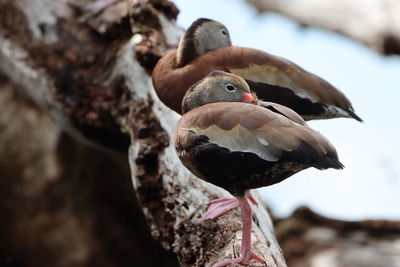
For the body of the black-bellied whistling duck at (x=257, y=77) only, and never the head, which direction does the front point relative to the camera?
to the viewer's left

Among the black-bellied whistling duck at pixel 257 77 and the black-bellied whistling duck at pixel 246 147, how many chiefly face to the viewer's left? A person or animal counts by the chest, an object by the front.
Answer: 2

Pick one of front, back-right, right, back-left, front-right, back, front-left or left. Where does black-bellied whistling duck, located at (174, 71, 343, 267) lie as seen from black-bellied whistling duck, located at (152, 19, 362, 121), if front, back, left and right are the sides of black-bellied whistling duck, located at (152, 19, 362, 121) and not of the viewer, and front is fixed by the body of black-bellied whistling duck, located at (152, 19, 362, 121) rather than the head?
left

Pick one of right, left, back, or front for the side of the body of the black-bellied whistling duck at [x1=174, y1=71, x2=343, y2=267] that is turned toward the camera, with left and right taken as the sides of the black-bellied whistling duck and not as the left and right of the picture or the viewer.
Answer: left

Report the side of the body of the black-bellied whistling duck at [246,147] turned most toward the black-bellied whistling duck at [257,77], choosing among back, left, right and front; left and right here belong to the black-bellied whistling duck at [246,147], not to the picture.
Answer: right
